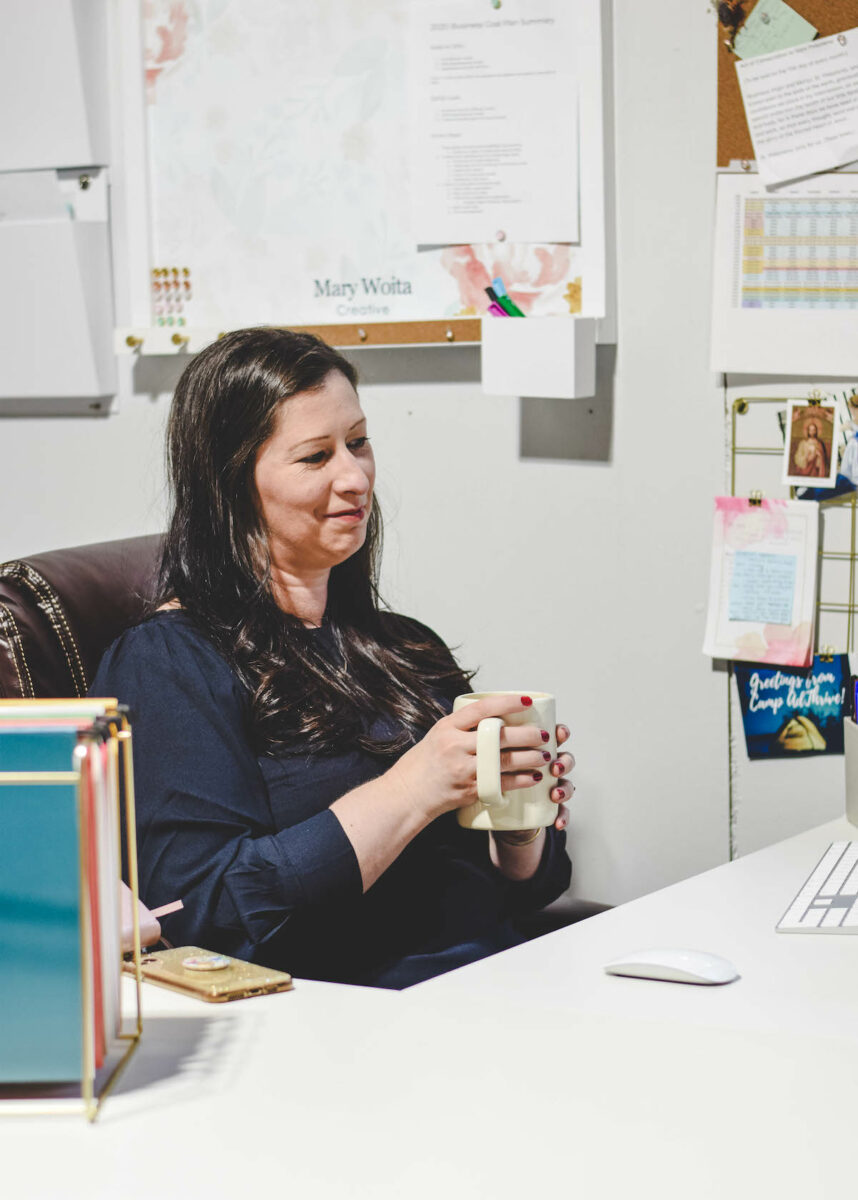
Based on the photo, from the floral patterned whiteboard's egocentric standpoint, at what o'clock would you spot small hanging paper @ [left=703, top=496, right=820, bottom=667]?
The small hanging paper is roughly at 10 o'clock from the floral patterned whiteboard.

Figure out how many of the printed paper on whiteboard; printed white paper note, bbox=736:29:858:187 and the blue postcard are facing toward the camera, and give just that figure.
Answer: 3

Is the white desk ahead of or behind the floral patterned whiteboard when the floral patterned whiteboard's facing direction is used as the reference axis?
ahead

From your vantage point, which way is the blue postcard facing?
toward the camera

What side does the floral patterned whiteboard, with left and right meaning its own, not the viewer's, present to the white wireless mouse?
front

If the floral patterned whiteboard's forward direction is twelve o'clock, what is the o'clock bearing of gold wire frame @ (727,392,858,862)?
The gold wire frame is roughly at 10 o'clock from the floral patterned whiteboard.

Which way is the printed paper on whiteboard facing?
toward the camera

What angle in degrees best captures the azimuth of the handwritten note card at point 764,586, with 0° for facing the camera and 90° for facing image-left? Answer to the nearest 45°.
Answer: approximately 0°

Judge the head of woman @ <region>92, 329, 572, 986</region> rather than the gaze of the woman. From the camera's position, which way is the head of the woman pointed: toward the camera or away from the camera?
toward the camera

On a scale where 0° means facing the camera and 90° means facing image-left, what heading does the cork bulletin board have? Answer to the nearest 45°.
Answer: approximately 0°

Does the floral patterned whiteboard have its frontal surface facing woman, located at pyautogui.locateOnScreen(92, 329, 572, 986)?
yes
